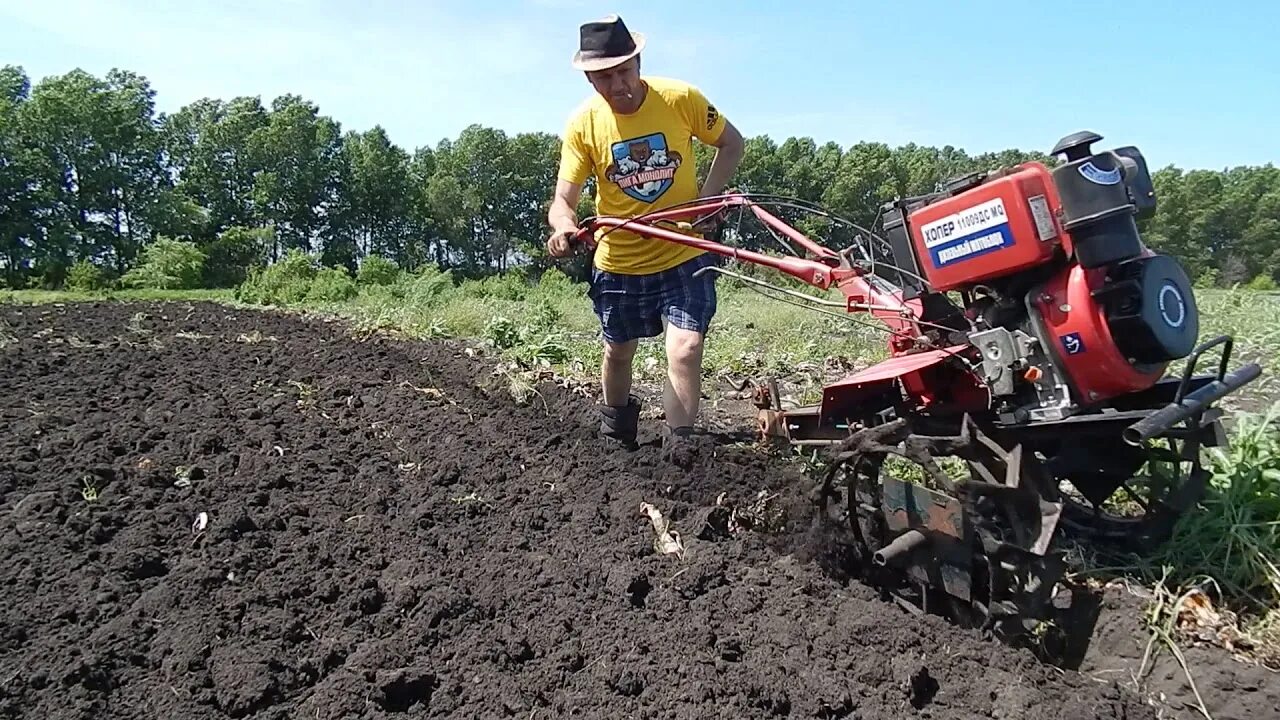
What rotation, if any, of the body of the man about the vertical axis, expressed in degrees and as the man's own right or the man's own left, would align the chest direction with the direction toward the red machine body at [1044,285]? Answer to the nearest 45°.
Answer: approximately 45° to the man's own left

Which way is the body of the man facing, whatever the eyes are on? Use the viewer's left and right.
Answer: facing the viewer
